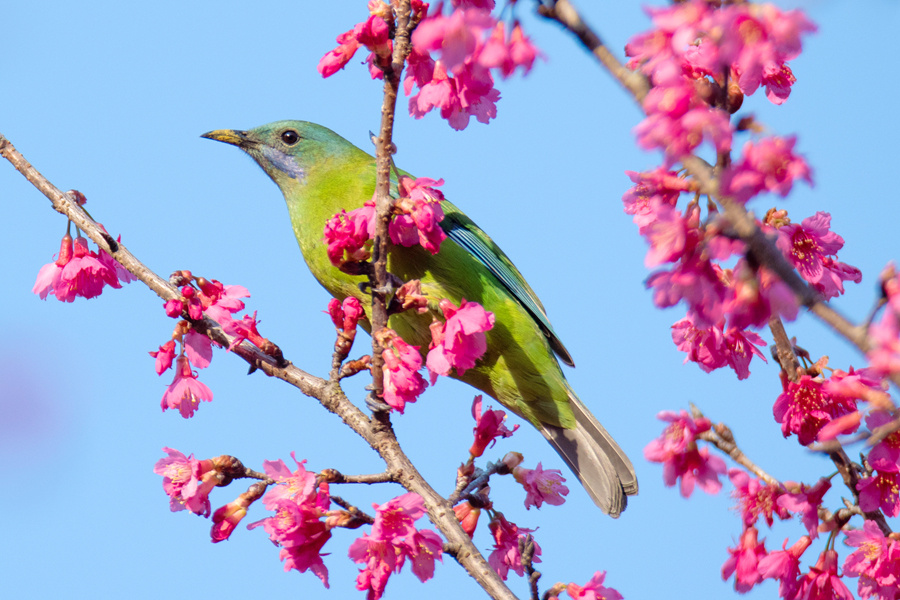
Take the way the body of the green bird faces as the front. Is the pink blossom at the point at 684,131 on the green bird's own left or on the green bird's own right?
on the green bird's own left

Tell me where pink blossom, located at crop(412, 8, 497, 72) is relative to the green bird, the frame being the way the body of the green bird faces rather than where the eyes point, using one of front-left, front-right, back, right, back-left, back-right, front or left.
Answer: left

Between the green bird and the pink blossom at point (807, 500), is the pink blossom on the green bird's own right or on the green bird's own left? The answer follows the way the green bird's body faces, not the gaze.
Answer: on the green bird's own left

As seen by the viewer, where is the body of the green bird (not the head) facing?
to the viewer's left
